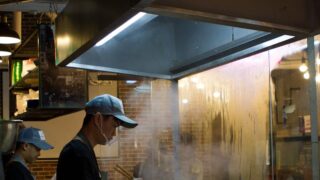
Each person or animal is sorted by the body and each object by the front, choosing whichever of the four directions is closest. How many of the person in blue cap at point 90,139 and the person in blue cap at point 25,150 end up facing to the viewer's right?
2

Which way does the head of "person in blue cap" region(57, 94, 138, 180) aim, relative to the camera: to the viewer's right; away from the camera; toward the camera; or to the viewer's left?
to the viewer's right

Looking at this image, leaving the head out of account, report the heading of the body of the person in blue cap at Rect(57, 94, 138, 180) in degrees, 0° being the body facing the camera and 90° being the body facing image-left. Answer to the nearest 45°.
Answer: approximately 270°

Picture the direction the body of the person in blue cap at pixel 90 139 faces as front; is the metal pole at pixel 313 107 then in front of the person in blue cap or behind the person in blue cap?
in front

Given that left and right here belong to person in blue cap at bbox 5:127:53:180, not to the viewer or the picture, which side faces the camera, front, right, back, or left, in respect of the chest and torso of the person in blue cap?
right

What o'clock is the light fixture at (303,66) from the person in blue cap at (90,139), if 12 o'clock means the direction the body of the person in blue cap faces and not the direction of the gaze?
The light fixture is roughly at 11 o'clock from the person in blue cap.
